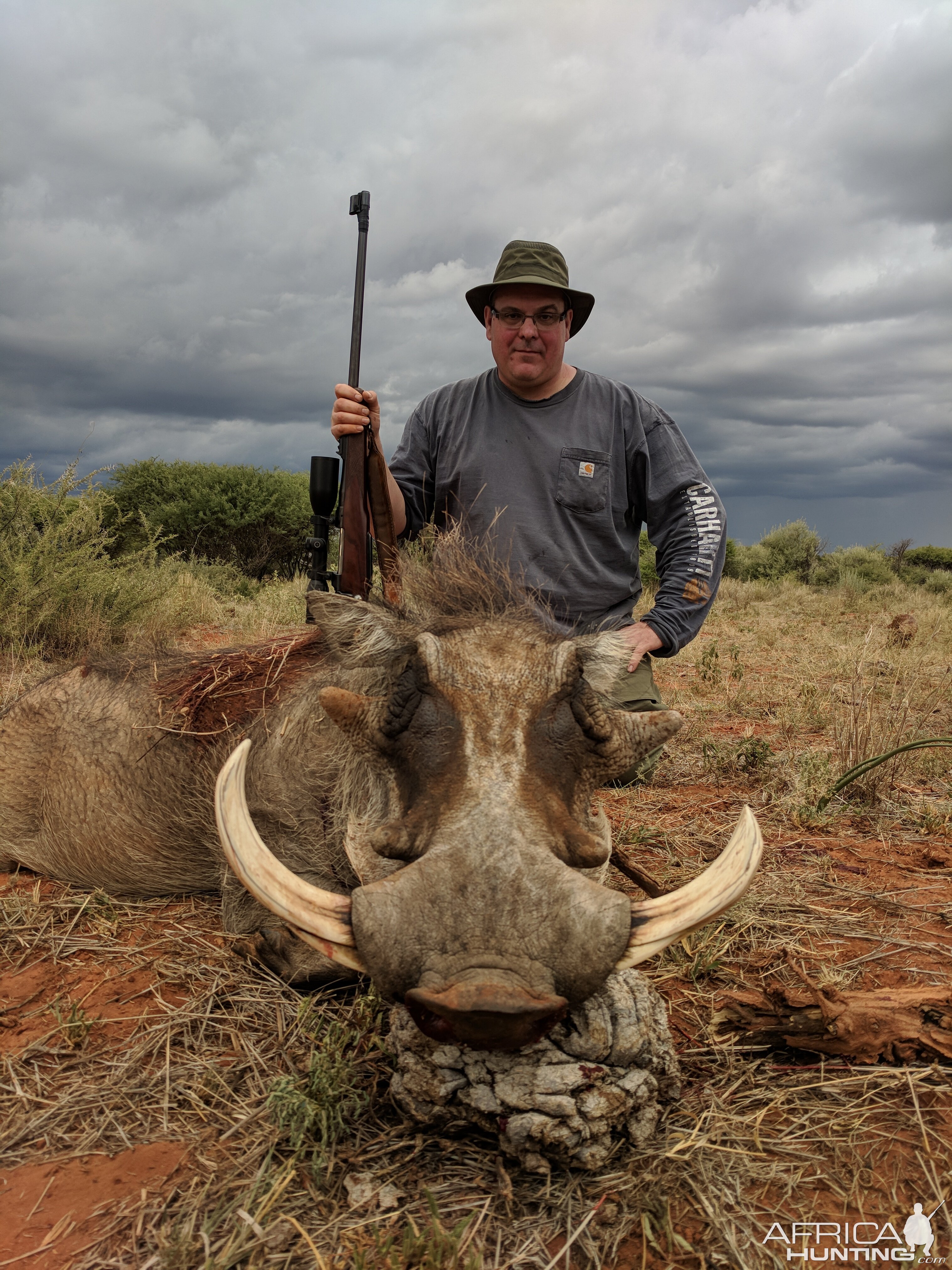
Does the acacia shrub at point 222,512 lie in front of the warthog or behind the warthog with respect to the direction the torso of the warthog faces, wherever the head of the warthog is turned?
behind

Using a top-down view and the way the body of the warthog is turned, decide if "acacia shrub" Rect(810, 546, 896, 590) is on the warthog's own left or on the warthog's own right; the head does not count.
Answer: on the warthog's own left

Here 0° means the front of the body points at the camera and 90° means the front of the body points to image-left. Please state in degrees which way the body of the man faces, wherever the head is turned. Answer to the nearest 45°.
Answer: approximately 0°

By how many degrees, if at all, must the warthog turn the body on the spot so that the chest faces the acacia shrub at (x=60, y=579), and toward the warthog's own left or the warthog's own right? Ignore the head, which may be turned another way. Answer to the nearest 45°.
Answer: approximately 180°

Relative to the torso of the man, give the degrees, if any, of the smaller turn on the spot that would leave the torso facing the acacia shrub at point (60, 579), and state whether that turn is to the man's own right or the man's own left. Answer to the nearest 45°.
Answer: approximately 135° to the man's own right

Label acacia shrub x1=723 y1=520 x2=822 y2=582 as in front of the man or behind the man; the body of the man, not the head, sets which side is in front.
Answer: behind

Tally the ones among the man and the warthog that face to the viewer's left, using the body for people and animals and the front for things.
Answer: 0

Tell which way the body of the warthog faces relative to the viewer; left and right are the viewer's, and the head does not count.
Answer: facing the viewer and to the right of the viewer

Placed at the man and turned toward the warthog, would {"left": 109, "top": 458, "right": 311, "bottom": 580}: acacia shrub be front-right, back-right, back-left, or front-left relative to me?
back-right

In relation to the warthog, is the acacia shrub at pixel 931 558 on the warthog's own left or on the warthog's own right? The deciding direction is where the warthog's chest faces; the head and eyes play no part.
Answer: on the warthog's own left

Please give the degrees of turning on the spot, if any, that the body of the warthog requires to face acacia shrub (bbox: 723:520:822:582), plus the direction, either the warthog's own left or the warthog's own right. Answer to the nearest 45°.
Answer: approximately 90° to the warthog's own left
